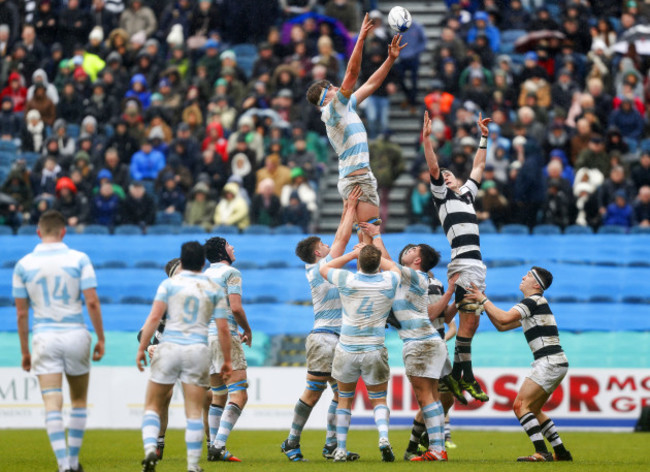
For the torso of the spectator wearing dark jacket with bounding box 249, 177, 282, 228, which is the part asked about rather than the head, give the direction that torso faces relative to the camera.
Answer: toward the camera

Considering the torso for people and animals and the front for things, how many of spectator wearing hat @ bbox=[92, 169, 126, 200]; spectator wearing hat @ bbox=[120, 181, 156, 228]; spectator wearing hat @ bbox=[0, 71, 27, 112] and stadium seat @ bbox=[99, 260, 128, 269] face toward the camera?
4

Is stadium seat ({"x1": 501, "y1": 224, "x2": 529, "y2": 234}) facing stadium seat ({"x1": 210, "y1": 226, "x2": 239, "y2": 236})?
no

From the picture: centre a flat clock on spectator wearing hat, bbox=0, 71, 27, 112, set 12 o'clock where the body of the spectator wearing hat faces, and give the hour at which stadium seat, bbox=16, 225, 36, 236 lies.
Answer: The stadium seat is roughly at 12 o'clock from the spectator wearing hat.

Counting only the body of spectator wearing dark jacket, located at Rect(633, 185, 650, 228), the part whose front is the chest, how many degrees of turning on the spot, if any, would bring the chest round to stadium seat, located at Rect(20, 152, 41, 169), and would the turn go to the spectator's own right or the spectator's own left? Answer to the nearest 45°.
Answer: approximately 90° to the spectator's own right

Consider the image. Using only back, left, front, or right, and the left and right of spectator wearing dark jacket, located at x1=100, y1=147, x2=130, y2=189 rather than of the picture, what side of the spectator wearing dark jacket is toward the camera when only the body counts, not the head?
front

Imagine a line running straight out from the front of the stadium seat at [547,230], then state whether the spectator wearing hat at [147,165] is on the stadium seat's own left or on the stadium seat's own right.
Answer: on the stadium seat's own right

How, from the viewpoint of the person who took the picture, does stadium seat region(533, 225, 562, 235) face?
facing the viewer

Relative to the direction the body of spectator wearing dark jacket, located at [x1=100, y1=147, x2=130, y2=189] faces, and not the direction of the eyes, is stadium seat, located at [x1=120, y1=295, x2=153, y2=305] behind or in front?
in front

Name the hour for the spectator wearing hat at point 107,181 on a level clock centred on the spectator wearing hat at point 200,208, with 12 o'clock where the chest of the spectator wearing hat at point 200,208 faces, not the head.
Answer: the spectator wearing hat at point 107,181 is roughly at 4 o'clock from the spectator wearing hat at point 200,208.

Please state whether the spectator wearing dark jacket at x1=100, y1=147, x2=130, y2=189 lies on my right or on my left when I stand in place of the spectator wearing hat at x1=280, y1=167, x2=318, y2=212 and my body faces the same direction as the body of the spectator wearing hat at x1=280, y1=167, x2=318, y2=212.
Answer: on my right

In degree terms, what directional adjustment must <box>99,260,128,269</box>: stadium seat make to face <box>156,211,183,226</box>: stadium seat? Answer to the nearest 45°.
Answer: approximately 135° to its left

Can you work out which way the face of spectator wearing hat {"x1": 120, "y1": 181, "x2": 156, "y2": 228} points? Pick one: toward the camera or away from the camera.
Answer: toward the camera

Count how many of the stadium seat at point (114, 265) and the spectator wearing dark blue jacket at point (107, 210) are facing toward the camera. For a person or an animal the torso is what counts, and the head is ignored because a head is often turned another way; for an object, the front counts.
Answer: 2

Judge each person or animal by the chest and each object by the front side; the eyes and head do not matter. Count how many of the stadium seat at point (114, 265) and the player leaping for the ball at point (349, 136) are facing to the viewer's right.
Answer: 1

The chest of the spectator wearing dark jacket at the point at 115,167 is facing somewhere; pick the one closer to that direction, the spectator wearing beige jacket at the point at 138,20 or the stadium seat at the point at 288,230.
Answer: the stadium seat

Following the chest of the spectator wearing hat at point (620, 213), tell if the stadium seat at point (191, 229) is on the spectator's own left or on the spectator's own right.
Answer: on the spectator's own right

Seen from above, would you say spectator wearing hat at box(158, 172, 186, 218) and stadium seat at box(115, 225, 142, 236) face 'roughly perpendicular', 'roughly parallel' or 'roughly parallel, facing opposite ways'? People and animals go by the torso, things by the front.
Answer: roughly parallel

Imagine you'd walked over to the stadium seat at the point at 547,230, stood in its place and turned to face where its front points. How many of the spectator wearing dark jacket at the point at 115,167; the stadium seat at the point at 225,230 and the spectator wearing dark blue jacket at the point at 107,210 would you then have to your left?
0

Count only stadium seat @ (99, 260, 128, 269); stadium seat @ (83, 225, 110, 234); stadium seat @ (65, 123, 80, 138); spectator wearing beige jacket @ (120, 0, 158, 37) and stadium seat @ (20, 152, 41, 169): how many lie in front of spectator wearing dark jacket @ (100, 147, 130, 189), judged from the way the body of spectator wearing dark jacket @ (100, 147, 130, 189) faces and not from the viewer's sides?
2
